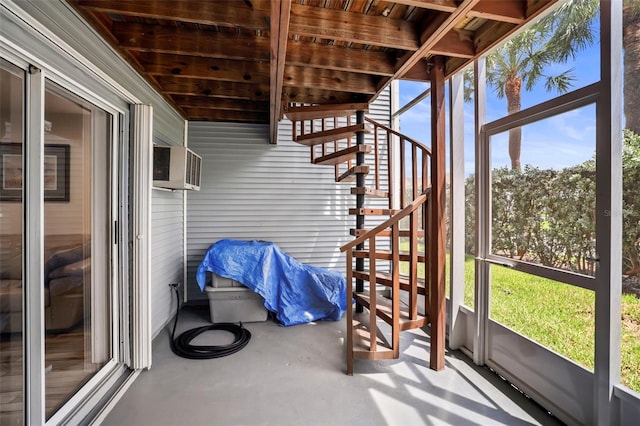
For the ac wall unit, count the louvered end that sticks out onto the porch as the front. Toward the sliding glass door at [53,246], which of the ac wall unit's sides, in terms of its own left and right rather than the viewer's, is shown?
right

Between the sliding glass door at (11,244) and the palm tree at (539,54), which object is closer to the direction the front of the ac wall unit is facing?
the palm tree
